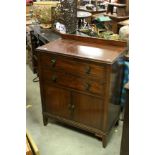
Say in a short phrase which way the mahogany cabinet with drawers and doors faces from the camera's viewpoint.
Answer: facing the viewer and to the left of the viewer

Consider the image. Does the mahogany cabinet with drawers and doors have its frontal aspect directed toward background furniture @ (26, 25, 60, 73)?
no
